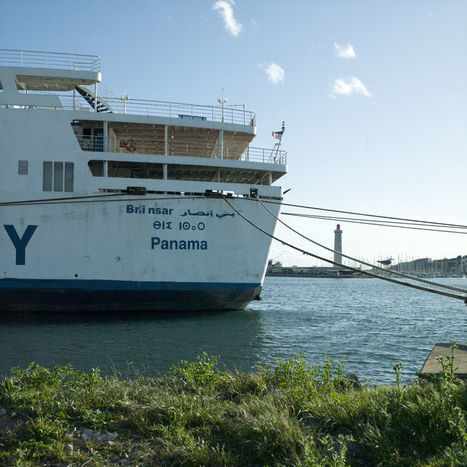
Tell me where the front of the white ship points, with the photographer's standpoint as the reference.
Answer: facing to the left of the viewer
